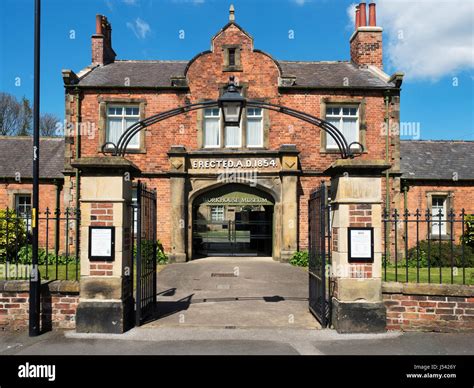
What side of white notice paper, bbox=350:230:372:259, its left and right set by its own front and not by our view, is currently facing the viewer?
front

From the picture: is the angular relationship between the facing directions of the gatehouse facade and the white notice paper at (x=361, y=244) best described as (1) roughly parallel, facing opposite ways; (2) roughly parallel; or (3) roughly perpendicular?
roughly parallel

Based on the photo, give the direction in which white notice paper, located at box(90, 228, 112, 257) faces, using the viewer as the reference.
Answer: facing the viewer

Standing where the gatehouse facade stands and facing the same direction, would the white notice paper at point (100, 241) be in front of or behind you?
in front

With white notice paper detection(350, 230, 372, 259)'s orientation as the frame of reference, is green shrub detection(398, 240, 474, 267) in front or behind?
behind

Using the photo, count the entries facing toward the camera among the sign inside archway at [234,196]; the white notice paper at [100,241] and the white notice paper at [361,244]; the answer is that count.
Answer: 3

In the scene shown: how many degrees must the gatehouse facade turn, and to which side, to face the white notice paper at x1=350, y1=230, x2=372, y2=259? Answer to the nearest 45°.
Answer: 0° — it already faces it

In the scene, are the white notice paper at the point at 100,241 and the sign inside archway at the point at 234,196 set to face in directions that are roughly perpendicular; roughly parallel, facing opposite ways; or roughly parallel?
roughly parallel

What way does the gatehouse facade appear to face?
toward the camera

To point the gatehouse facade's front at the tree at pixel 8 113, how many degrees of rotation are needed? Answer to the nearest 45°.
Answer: approximately 135° to its right

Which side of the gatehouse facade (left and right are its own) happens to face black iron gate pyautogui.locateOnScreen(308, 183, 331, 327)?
front
